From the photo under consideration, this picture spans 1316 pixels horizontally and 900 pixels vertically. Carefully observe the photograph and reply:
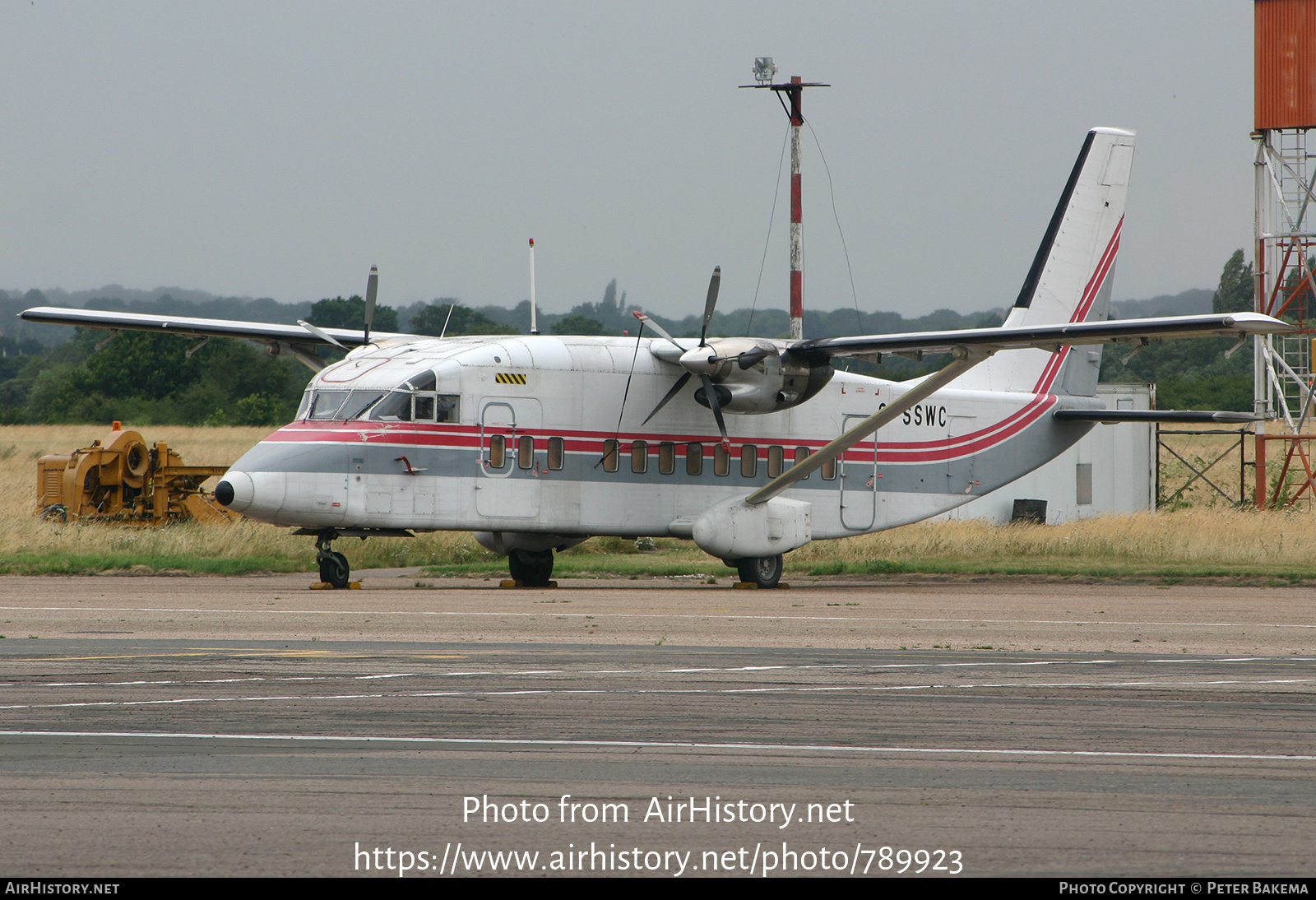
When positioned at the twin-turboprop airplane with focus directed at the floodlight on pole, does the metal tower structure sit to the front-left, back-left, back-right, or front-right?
front-right

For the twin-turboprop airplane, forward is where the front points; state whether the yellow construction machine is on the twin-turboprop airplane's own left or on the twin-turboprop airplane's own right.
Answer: on the twin-turboprop airplane's own right

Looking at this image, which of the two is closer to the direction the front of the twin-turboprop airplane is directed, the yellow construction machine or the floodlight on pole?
the yellow construction machine

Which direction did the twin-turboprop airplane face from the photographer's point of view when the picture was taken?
facing the viewer and to the left of the viewer

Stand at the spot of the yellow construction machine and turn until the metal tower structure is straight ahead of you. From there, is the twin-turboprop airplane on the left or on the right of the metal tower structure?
right

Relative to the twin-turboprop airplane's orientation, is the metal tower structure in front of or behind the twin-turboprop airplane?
behind

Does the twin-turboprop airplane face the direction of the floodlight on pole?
no
